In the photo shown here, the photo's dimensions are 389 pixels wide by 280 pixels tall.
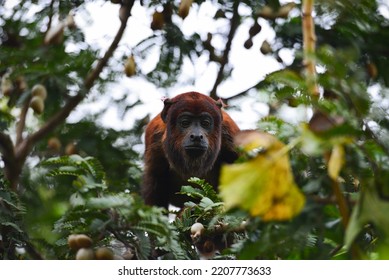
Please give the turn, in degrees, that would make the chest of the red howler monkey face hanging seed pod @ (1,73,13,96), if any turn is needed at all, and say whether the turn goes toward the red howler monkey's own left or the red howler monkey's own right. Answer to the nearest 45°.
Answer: approximately 90° to the red howler monkey's own right

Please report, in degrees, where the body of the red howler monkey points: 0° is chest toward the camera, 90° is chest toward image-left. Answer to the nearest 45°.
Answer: approximately 0°

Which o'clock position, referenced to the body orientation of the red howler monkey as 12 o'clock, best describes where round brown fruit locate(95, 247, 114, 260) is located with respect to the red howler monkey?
The round brown fruit is roughly at 12 o'clock from the red howler monkey.

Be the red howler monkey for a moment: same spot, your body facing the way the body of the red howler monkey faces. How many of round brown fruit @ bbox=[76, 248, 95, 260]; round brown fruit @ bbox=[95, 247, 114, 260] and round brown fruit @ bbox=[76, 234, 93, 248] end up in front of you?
3

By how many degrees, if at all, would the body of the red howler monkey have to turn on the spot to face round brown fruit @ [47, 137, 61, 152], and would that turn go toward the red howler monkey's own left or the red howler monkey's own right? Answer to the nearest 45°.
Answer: approximately 90° to the red howler monkey's own right
